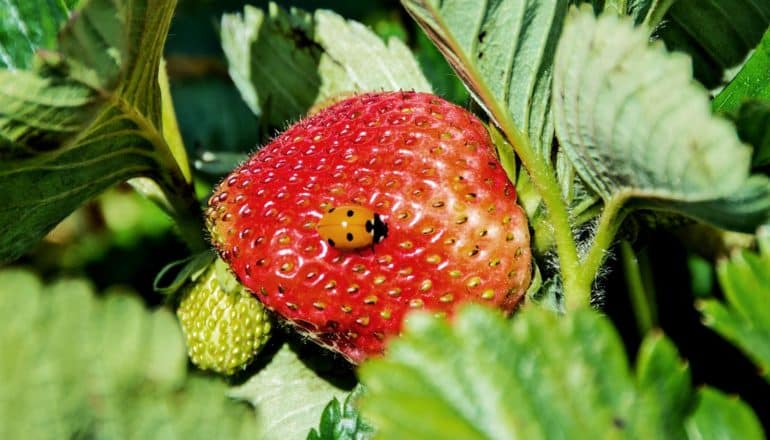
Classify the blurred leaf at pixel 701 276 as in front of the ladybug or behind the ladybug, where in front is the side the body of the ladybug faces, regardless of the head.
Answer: in front

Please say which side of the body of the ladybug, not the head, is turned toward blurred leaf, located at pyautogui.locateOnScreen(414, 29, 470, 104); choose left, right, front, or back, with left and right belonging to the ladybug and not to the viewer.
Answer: left

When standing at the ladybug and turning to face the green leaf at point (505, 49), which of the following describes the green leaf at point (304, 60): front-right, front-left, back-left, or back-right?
front-left

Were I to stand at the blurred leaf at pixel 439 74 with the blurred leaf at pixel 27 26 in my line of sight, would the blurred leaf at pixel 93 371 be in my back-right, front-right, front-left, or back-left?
front-left

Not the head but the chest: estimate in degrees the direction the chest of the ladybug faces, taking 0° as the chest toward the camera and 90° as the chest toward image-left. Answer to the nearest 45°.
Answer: approximately 270°
